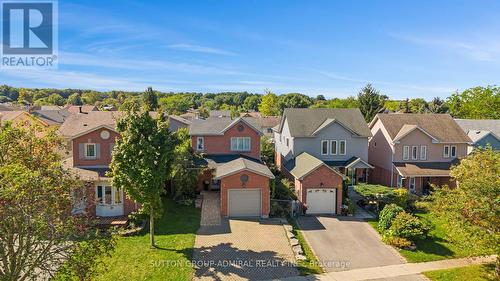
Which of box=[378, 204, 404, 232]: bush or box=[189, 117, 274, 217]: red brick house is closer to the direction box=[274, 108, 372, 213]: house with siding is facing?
the bush

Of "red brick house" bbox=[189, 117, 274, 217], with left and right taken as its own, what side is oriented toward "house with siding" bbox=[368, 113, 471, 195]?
left

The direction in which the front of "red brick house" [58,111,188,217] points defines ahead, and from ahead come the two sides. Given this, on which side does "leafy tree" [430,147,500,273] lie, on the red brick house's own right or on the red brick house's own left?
on the red brick house's own left

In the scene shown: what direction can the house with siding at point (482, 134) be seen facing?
toward the camera

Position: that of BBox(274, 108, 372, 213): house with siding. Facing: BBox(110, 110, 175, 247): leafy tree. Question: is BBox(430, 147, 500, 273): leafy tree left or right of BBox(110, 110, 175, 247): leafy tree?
left

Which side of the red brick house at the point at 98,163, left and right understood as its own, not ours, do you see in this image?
front

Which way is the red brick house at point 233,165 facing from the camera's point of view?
toward the camera

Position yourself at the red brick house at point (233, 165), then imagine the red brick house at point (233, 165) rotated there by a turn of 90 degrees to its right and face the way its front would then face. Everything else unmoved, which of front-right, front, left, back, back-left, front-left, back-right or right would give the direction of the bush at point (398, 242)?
back-left

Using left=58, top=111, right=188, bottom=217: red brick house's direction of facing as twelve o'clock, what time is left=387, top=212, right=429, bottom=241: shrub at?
The shrub is roughly at 10 o'clock from the red brick house.

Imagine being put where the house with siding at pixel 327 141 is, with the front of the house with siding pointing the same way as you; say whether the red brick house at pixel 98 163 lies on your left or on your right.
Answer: on your right

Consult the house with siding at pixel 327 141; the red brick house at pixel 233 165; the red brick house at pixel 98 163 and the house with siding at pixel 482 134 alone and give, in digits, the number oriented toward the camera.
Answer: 4

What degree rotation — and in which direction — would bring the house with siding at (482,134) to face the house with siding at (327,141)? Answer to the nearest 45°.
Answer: approximately 45° to its right

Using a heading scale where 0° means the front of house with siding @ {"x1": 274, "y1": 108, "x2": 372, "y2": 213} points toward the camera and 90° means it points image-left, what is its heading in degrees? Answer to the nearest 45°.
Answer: approximately 0°

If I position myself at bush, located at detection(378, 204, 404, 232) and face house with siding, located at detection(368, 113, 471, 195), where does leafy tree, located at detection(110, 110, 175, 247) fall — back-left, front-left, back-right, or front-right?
back-left
